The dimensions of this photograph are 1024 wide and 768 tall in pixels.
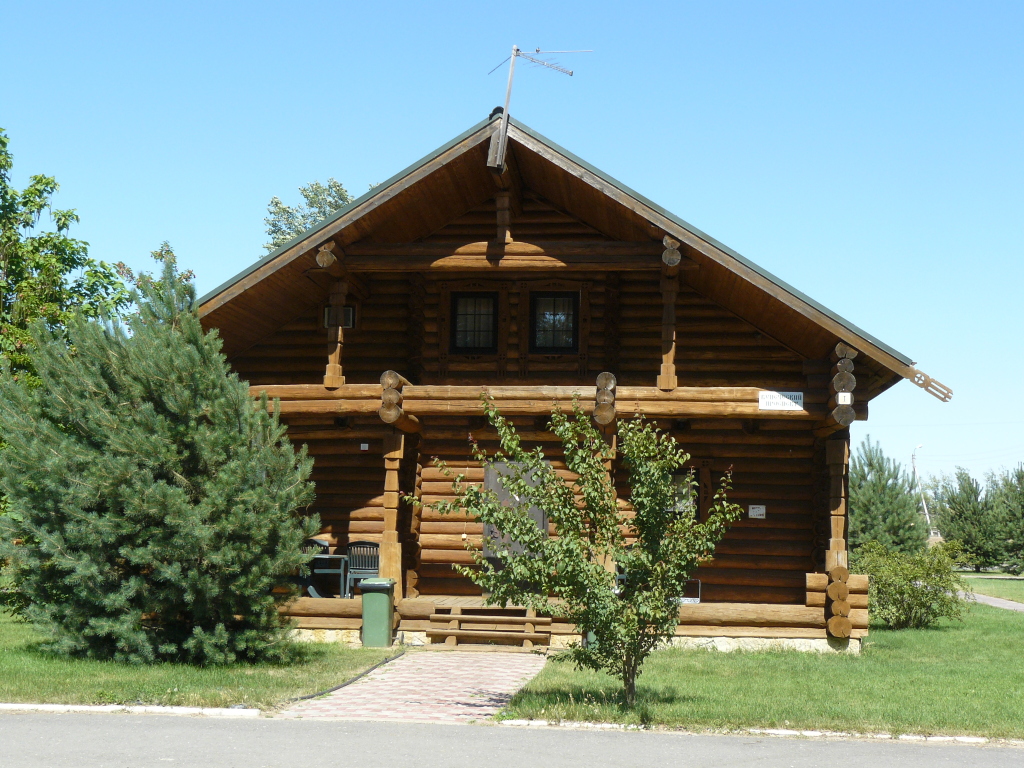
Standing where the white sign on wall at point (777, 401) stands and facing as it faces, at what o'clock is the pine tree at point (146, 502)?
The pine tree is roughly at 2 o'clock from the white sign on wall.

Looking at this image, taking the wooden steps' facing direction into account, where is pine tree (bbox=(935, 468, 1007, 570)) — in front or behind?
behind

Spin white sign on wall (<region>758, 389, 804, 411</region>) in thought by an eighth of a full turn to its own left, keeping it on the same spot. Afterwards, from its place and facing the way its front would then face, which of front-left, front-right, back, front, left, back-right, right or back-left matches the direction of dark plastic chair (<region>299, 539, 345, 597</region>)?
back-right

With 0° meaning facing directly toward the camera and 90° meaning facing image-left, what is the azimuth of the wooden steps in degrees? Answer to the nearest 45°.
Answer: approximately 0°

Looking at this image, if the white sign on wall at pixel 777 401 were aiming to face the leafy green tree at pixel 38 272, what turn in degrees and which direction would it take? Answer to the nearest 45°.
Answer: approximately 90° to its right

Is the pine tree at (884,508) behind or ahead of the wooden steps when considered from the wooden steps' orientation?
behind

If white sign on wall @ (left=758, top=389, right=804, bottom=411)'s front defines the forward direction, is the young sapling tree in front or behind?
in front

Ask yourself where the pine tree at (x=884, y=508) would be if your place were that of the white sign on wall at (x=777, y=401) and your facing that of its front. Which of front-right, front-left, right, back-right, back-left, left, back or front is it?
back

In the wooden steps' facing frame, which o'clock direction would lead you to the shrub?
The shrub is roughly at 8 o'clock from the wooden steps.

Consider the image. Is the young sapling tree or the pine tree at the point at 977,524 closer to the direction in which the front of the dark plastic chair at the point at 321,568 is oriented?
the young sapling tree

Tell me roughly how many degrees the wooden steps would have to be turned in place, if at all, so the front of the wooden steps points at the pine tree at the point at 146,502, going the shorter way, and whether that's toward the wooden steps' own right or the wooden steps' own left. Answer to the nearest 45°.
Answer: approximately 45° to the wooden steps' own right

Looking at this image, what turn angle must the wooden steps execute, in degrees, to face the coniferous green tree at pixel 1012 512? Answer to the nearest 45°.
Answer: approximately 135° to its left

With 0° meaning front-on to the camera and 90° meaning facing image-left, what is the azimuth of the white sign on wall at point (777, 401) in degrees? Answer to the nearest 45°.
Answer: approximately 0°
